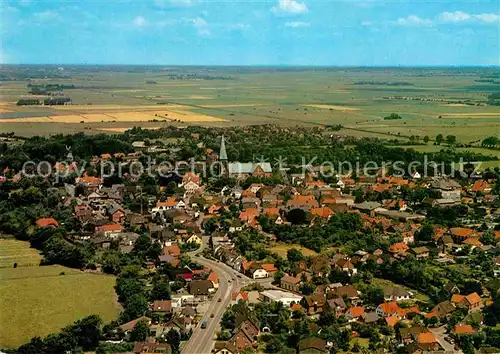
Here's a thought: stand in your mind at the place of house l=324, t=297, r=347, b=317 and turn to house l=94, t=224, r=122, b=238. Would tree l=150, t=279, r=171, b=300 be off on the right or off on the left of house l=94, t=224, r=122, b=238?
left

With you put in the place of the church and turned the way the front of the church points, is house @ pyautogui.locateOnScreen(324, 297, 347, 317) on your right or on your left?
on your left

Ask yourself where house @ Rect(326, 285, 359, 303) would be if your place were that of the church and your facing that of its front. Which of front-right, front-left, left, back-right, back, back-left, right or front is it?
left

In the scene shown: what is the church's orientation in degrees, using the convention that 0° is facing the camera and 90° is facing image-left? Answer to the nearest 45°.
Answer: approximately 90°

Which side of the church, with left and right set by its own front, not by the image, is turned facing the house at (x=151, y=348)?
left

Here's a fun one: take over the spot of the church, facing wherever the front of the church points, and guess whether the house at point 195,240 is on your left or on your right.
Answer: on your left

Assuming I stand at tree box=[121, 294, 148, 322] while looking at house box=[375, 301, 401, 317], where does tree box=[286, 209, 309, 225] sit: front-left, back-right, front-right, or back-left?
front-left

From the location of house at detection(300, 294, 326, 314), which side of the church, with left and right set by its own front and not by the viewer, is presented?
left

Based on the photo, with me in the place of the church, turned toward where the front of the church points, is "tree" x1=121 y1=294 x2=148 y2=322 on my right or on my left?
on my left

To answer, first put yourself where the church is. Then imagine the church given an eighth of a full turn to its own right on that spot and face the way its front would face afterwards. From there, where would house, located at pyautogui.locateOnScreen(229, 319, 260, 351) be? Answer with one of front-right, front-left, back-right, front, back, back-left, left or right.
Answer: back-left

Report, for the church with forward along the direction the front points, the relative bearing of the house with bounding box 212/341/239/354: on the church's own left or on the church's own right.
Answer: on the church's own left

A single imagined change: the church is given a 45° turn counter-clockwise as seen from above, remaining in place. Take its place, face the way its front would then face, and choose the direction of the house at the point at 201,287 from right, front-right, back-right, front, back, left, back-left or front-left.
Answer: front-left

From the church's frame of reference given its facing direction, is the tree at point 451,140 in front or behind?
behind

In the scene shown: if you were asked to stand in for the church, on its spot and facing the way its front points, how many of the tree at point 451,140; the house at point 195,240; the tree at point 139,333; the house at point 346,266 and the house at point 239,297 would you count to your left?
4

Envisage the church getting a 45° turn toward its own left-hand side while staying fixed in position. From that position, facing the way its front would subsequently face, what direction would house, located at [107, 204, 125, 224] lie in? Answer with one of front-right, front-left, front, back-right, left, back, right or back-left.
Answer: front

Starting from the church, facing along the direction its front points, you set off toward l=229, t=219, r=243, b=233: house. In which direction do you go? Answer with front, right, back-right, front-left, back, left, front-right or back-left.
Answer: left

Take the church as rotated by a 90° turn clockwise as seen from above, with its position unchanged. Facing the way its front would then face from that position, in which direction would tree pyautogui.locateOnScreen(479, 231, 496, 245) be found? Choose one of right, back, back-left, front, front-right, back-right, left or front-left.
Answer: back-right
